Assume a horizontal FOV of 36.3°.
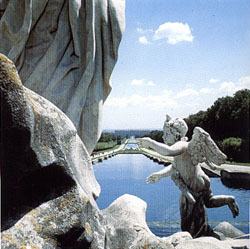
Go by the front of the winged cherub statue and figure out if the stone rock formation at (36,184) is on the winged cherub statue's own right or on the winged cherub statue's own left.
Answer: on the winged cherub statue's own left

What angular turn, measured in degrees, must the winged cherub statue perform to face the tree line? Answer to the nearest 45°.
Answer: approximately 90° to its right

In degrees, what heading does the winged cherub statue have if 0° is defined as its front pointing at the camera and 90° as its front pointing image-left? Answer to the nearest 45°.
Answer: approximately 90°
